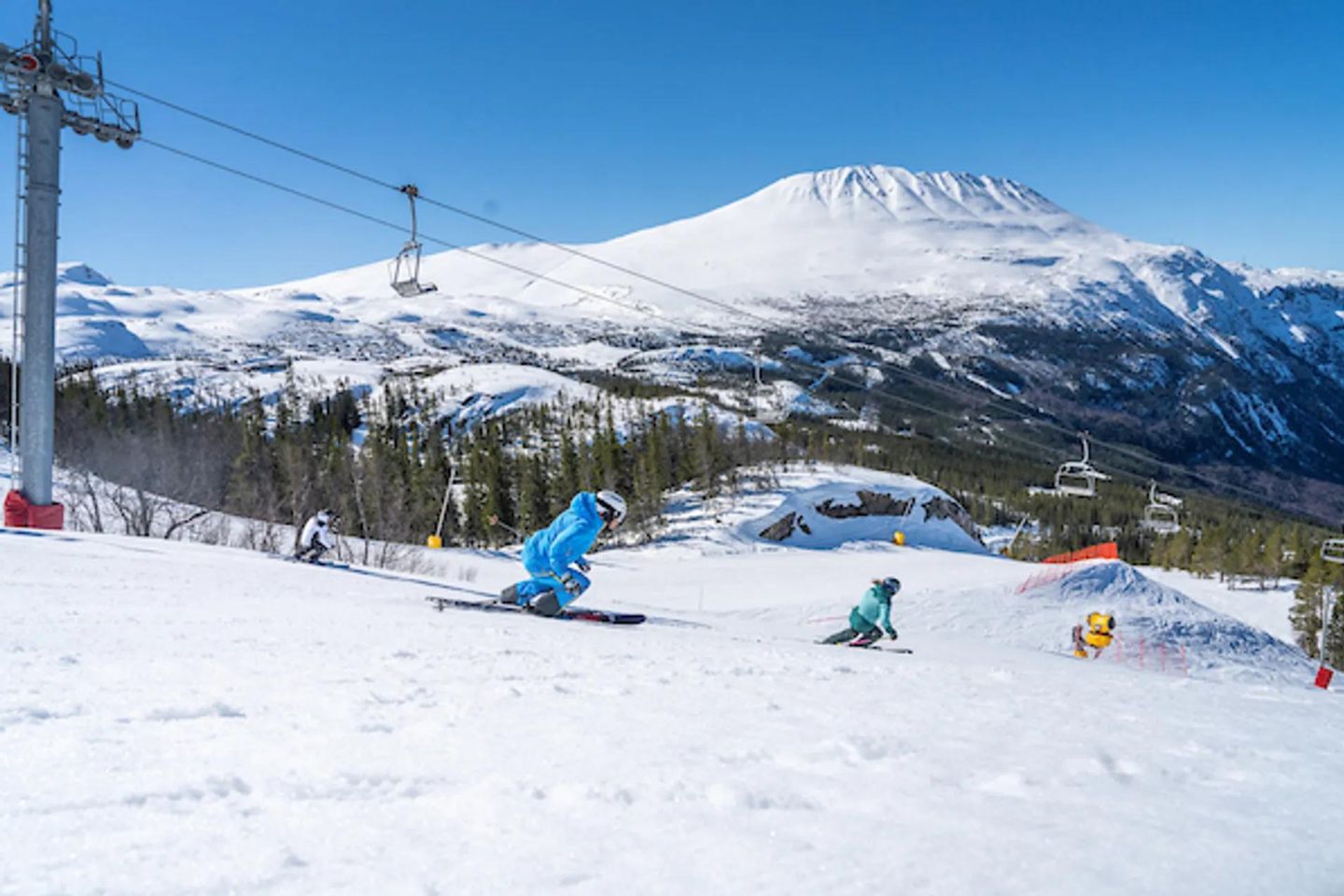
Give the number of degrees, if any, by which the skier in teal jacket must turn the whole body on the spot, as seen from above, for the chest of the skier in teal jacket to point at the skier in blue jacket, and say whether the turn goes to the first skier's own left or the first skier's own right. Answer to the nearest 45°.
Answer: approximately 135° to the first skier's own right

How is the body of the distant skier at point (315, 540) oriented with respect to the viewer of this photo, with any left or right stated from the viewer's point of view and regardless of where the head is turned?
facing to the right of the viewer

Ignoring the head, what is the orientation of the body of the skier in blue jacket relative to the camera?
to the viewer's right
